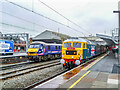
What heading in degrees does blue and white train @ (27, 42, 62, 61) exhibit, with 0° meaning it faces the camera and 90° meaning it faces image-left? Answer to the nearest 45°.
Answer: approximately 45°

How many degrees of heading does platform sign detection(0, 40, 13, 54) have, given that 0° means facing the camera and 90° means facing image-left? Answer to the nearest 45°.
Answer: approximately 0°
